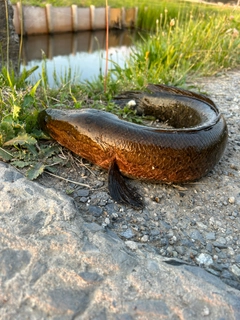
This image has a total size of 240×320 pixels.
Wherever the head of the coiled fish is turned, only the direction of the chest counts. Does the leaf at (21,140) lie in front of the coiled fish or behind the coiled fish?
in front

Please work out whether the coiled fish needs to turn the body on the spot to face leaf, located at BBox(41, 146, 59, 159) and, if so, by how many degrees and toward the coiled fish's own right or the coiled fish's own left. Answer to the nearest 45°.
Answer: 0° — it already faces it

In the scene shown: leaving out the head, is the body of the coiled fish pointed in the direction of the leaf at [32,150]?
yes

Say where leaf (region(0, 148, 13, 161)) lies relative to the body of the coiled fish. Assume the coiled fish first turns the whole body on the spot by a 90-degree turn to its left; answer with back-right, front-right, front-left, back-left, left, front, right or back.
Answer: right

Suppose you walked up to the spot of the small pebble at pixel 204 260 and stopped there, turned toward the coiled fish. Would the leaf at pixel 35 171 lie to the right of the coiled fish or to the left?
left

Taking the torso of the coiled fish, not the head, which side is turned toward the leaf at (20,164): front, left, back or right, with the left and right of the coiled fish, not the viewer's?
front

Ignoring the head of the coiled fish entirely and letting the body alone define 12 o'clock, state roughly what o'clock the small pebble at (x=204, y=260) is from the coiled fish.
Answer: The small pebble is roughly at 8 o'clock from the coiled fish.

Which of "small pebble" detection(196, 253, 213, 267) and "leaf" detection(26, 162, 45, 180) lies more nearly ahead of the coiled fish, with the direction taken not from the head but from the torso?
the leaf

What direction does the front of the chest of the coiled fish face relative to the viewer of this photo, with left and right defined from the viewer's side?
facing to the left of the viewer

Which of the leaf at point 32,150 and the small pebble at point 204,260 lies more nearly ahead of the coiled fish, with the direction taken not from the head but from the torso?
the leaf

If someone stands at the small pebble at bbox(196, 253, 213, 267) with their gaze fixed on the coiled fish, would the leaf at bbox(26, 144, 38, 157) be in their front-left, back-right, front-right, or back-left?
front-left
